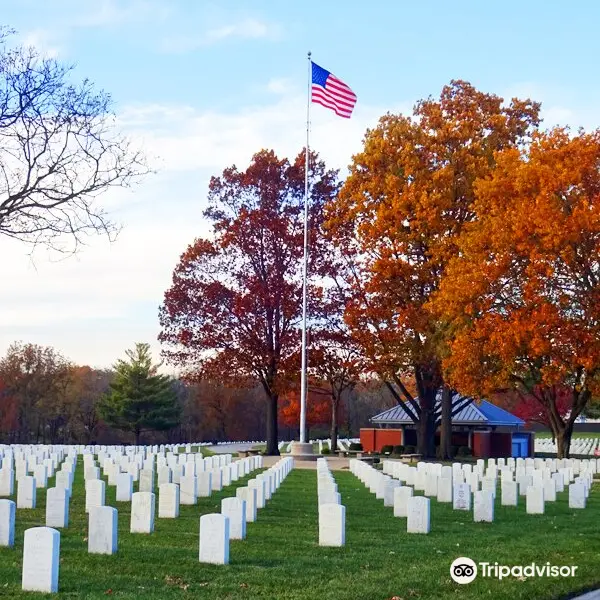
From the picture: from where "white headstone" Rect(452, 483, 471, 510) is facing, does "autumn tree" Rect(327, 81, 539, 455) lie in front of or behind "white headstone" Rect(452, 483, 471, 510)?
behind

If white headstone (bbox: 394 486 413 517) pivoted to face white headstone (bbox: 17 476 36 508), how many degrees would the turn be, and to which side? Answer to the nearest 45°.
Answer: approximately 90° to its right

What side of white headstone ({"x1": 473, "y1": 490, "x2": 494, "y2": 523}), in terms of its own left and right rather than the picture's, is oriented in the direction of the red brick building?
back

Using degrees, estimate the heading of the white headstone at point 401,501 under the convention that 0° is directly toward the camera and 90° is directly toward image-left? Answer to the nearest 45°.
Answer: approximately 0°

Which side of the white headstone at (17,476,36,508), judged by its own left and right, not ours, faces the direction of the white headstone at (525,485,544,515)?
left

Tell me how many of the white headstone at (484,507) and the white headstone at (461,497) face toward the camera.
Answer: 2

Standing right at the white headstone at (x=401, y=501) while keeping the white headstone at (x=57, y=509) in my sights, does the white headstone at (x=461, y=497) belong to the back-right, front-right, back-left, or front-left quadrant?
back-right

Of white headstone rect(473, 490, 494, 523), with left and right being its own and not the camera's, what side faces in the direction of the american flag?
back

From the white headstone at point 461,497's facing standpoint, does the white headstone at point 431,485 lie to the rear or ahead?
to the rear

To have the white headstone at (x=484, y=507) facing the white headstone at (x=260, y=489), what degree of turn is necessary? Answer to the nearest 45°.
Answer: approximately 90° to its right
